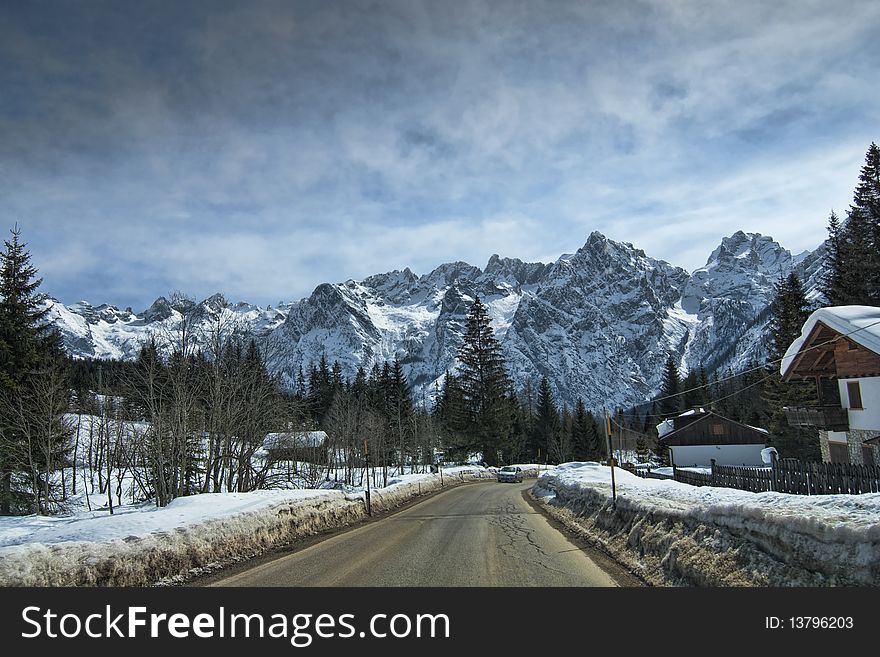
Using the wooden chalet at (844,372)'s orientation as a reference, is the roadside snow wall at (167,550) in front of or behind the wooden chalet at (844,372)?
in front

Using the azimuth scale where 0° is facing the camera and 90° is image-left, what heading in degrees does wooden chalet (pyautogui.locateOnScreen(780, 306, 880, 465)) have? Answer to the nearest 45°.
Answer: approximately 45°

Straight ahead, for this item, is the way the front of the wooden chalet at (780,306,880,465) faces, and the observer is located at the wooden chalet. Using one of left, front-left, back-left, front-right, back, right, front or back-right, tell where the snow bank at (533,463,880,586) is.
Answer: front-left

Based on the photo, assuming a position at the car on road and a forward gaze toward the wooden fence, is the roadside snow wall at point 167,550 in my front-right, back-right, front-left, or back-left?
front-right

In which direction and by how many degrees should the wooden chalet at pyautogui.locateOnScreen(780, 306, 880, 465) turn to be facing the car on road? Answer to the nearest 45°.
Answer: approximately 90° to its right

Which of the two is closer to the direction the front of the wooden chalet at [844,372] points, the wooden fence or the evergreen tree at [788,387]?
the wooden fence

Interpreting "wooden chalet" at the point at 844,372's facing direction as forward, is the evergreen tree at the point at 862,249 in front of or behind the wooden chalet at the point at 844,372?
behind

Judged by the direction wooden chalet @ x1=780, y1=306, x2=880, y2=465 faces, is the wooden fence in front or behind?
in front

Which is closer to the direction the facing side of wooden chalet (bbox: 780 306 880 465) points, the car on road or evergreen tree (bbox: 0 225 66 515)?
the evergreen tree
